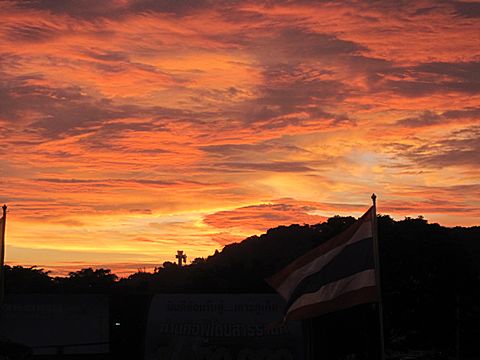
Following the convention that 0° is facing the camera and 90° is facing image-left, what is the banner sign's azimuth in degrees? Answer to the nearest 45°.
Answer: approximately 0°
